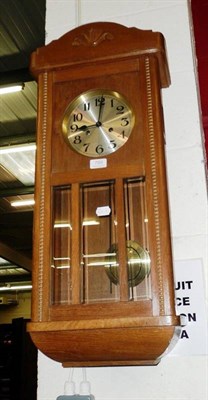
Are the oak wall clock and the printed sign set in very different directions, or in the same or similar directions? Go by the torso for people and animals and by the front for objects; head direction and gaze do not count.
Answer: same or similar directions

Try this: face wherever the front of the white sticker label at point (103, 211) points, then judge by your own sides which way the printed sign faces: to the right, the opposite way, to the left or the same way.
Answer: the same way

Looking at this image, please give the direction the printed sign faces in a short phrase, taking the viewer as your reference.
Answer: facing the viewer

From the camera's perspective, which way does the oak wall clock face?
toward the camera

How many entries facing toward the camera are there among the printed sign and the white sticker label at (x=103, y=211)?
2
